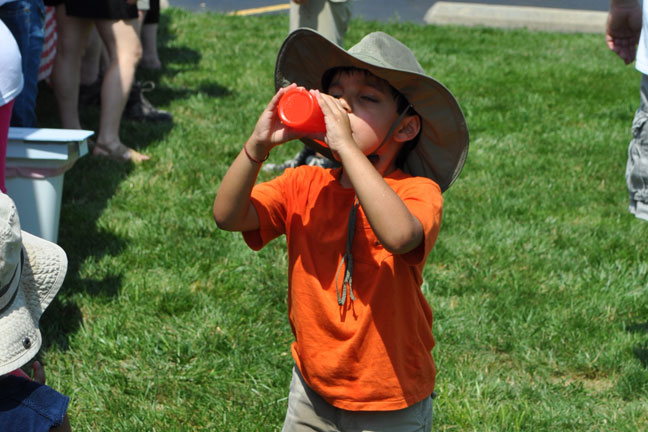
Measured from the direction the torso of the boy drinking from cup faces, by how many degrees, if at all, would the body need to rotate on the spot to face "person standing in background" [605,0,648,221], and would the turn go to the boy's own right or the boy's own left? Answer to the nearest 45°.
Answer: approximately 180°

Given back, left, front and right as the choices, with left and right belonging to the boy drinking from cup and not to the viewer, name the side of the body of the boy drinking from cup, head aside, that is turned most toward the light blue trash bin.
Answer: right

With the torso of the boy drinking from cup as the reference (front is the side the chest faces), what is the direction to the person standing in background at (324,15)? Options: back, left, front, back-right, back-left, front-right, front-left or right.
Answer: back-right

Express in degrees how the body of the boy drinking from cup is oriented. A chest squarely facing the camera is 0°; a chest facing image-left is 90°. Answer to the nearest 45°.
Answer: approximately 45°

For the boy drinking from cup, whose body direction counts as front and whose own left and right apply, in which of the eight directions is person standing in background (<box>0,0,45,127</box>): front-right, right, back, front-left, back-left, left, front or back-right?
right

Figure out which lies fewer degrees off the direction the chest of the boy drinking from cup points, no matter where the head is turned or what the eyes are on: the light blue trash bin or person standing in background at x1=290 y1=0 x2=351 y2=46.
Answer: the light blue trash bin

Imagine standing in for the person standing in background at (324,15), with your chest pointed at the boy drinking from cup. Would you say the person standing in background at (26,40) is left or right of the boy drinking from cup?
right
